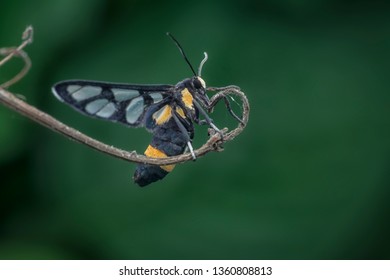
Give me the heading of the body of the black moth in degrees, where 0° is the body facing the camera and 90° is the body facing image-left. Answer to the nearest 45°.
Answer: approximately 270°
